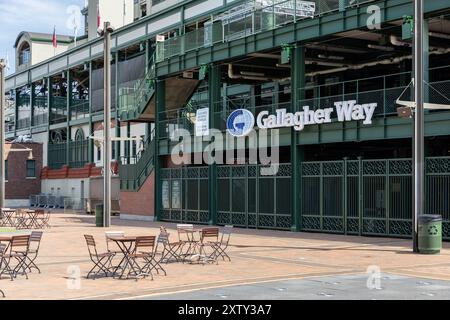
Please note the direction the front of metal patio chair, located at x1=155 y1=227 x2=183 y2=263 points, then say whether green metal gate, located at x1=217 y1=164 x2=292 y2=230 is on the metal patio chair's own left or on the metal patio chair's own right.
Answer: on the metal patio chair's own left

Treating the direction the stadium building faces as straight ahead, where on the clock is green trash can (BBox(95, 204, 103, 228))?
The green trash can is roughly at 2 o'clock from the stadium building.

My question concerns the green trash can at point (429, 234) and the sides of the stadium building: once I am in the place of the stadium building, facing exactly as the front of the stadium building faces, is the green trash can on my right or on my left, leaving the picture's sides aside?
on my left

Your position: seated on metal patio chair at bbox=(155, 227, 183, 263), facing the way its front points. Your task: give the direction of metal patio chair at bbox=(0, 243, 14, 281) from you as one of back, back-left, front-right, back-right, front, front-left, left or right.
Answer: back-right

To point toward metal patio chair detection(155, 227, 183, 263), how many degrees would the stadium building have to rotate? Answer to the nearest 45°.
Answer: approximately 45° to its left

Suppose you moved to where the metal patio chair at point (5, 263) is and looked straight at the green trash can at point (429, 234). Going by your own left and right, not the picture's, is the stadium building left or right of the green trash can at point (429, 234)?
left

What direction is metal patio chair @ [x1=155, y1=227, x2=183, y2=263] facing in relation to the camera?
to the viewer's right

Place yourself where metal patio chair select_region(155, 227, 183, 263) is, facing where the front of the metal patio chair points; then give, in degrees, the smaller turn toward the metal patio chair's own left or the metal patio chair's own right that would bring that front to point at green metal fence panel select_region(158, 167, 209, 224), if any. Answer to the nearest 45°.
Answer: approximately 90° to the metal patio chair's own left

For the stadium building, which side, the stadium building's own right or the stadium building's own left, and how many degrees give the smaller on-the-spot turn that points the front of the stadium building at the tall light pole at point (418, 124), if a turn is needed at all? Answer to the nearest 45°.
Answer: approximately 45° to the stadium building's own left

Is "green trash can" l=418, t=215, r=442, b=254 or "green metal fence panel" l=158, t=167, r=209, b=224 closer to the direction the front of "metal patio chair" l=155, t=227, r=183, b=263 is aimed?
the green trash can
